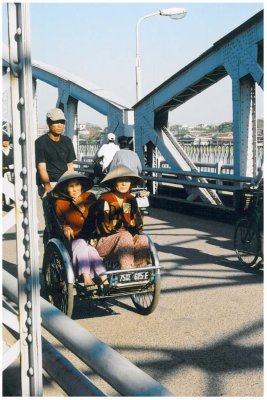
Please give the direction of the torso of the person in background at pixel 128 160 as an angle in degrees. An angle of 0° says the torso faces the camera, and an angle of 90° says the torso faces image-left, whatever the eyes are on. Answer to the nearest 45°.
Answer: approximately 180°

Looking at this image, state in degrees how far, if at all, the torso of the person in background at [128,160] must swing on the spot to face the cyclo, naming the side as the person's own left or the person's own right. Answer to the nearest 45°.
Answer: approximately 180°

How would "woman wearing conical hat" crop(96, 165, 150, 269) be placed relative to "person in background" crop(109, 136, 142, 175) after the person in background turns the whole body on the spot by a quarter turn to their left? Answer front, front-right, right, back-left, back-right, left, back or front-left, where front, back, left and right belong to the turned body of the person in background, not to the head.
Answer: left
